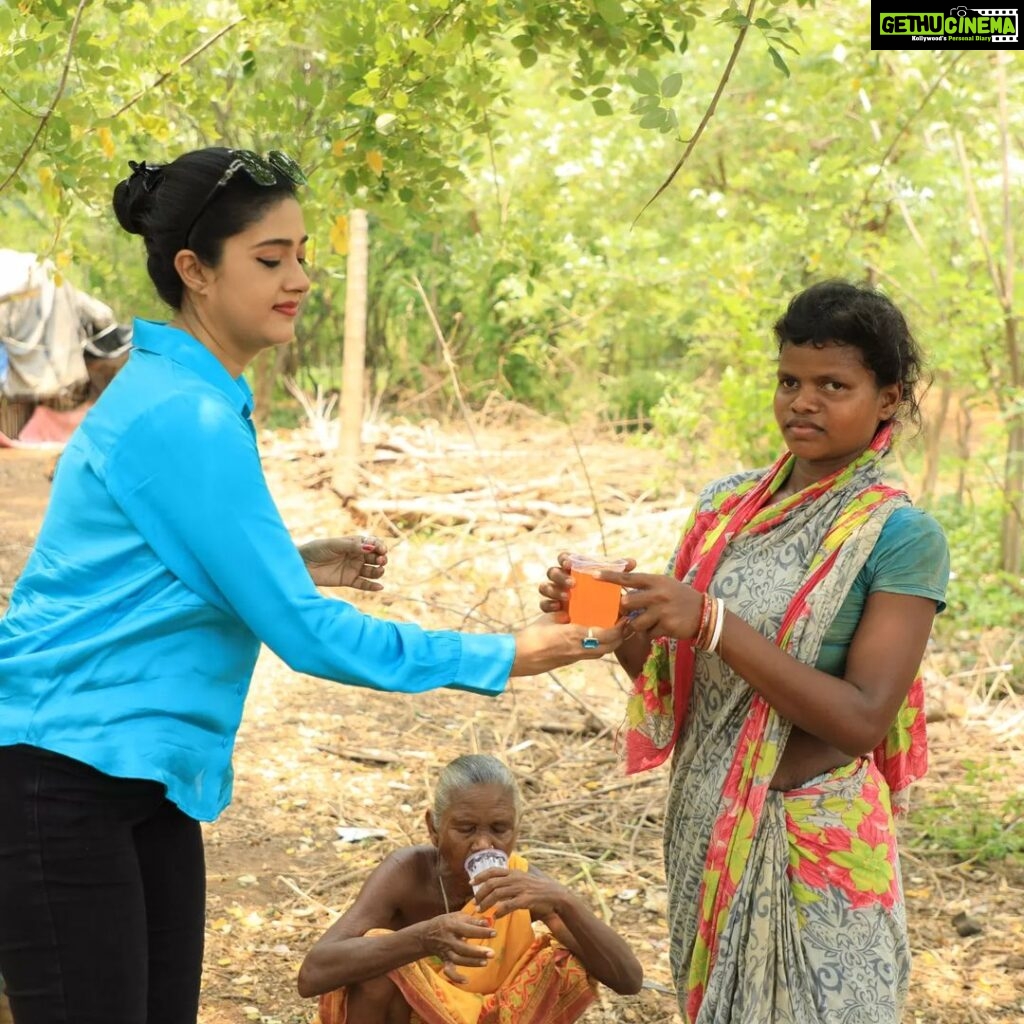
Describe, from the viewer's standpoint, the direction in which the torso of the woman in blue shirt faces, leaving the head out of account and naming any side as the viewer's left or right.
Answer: facing to the right of the viewer

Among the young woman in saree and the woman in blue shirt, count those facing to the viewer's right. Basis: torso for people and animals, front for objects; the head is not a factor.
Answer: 1

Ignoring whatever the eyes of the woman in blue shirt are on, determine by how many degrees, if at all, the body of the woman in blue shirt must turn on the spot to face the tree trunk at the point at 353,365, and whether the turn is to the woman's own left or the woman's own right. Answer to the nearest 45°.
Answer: approximately 90° to the woman's own left

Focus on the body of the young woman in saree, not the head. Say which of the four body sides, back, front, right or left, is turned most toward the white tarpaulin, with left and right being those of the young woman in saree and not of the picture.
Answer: right

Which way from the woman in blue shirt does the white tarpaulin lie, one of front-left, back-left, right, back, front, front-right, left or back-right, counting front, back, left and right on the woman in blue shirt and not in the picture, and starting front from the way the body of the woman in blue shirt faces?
left

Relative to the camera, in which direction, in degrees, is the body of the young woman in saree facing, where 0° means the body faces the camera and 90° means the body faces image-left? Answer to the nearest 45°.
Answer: approximately 45°

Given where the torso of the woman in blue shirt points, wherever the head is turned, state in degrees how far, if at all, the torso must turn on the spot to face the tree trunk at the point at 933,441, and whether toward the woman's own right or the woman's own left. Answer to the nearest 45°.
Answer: approximately 45° to the woman's own left

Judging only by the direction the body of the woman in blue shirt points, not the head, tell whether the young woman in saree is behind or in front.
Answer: in front

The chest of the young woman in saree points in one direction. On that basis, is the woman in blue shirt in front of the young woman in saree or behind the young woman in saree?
in front
